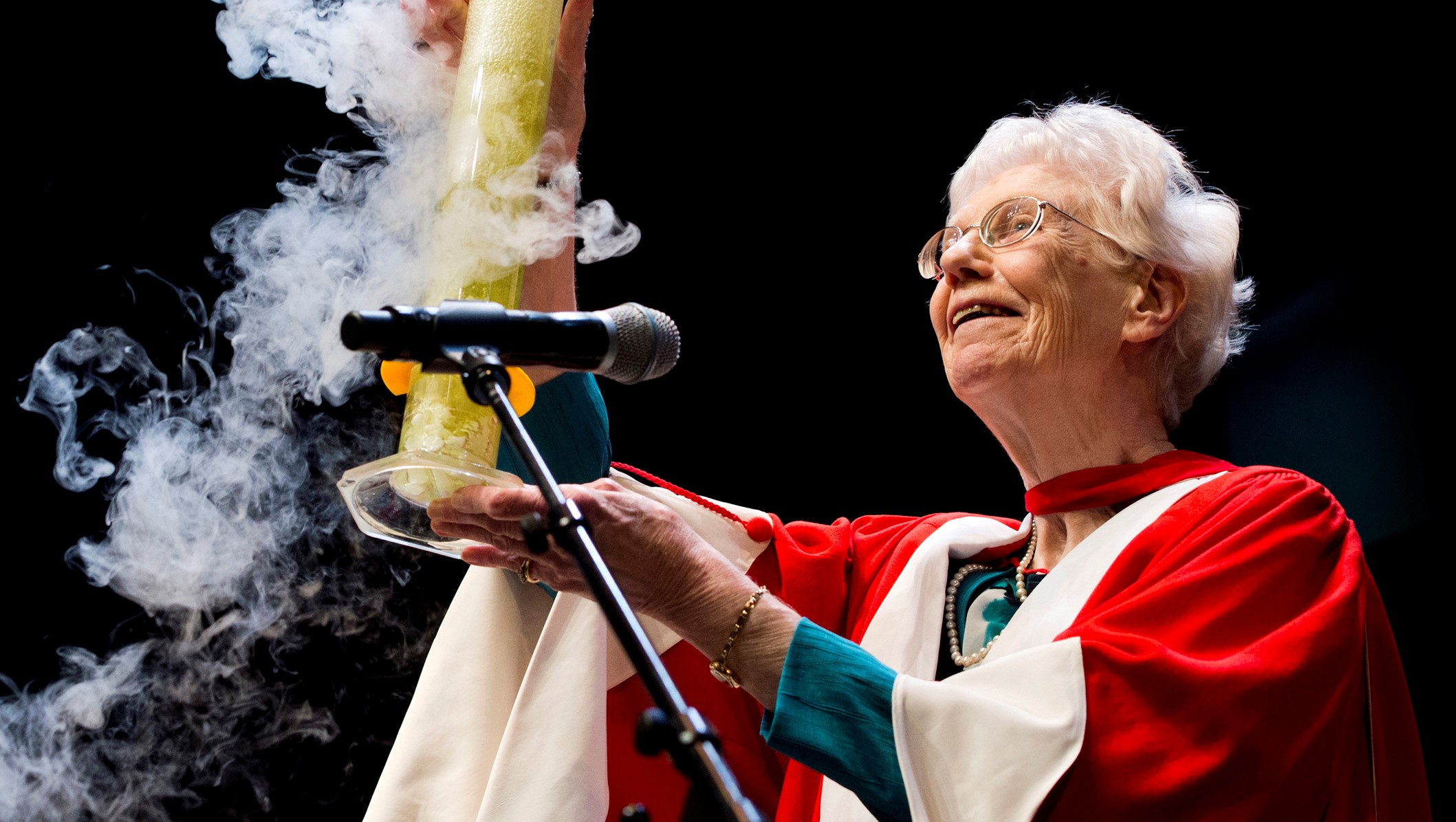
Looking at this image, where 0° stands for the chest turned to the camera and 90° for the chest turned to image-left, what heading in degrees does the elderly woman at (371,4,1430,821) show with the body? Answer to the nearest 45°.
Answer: approximately 45°

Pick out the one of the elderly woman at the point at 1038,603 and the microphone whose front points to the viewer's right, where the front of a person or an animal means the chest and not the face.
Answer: the microphone

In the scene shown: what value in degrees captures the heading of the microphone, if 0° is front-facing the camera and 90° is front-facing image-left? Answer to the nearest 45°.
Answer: approximately 270°

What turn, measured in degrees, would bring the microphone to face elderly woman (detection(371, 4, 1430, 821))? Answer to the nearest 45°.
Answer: approximately 45° to its left

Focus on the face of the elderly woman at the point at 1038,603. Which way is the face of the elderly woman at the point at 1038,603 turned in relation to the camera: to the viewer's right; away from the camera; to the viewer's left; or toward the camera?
to the viewer's left

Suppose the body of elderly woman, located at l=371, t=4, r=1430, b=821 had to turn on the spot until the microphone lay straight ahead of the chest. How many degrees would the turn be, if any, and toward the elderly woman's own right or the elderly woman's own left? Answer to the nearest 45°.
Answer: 0° — they already face it

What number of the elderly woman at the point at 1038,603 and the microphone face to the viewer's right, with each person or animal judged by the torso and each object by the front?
1
